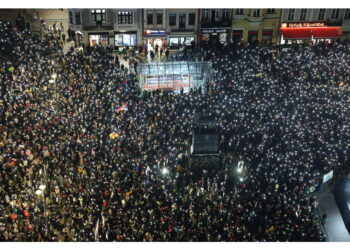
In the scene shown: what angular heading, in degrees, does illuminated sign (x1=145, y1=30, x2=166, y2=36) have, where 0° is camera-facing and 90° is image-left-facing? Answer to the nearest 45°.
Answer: approximately 0°

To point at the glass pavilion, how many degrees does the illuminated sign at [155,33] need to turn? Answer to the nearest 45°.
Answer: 0° — it already faces it
